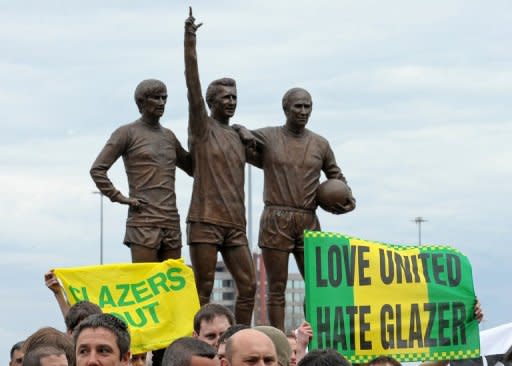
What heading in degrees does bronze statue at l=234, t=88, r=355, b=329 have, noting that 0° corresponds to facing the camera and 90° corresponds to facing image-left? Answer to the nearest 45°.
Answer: approximately 0°

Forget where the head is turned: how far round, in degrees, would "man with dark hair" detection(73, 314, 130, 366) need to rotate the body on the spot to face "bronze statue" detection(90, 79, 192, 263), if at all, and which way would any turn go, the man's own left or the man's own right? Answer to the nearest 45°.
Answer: approximately 135° to the man's own right

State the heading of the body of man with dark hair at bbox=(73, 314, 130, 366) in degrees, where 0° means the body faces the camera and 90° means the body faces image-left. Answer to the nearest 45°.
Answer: approximately 45°

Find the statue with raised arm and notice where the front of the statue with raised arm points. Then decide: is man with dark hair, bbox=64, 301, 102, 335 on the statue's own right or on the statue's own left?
on the statue's own right

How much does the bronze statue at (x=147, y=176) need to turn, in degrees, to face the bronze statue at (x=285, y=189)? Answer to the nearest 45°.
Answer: approximately 45° to its left

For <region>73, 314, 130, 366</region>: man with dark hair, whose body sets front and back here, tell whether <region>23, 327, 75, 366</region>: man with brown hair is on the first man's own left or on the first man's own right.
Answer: on the first man's own right

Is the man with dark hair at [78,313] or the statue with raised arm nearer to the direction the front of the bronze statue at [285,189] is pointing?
the man with dark hair

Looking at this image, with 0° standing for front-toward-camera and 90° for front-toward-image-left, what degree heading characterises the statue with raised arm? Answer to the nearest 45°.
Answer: approximately 315°

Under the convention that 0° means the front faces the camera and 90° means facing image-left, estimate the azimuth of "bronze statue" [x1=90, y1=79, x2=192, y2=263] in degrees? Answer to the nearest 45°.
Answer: approximately 315°

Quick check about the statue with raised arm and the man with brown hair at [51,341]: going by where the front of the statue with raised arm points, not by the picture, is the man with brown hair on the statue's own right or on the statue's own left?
on the statue's own right
